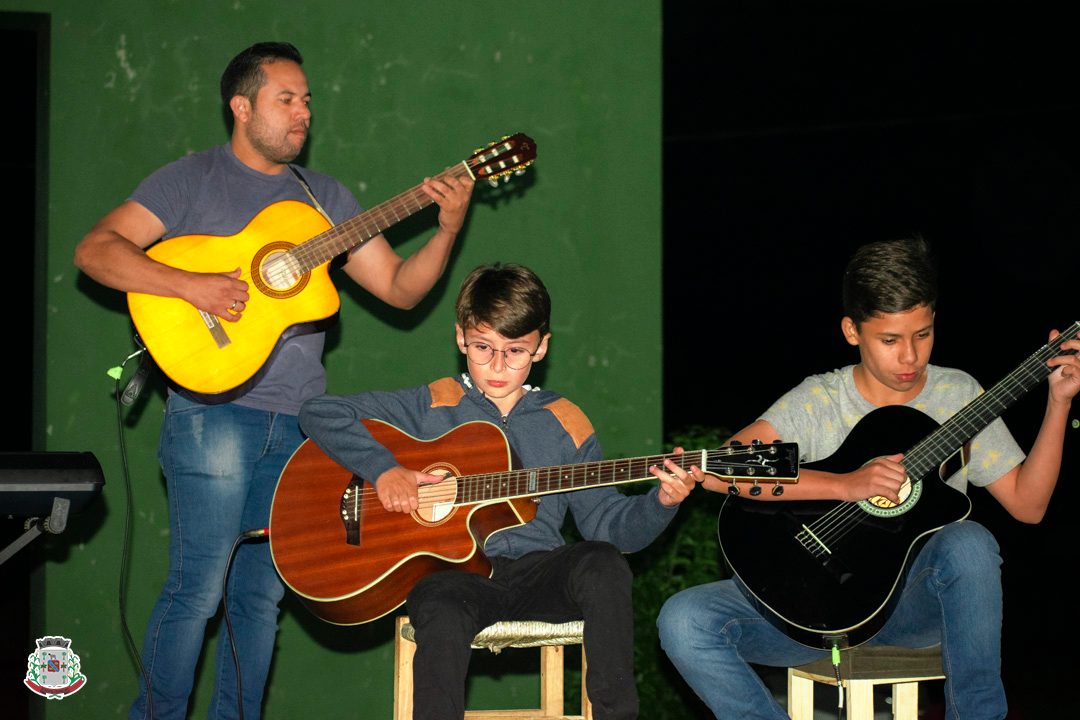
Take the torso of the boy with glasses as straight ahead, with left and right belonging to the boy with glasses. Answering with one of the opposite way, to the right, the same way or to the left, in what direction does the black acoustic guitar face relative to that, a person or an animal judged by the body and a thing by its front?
the same way

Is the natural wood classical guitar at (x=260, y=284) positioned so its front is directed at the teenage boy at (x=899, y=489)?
no

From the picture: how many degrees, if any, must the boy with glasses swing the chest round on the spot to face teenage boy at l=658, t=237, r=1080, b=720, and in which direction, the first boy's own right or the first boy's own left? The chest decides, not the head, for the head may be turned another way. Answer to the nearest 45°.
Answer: approximately 90° to the first boy's own left

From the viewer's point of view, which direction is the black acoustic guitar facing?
toward the camera

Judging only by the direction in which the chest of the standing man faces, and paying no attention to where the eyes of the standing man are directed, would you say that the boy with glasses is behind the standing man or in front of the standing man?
in front

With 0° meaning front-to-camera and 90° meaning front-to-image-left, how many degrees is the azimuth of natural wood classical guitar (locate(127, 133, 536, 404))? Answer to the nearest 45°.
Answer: approximately 0°

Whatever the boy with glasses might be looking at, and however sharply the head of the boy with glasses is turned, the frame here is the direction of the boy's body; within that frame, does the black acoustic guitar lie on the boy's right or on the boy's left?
on the boy's left

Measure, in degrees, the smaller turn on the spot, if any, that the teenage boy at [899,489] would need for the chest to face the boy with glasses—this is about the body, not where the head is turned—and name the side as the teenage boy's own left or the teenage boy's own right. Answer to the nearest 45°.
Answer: approximately 90° to the teenage boy's own right

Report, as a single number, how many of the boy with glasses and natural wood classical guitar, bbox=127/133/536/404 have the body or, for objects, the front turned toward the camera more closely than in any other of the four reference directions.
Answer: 2

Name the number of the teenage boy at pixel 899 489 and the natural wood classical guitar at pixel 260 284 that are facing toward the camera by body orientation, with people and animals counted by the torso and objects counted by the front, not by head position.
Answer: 2

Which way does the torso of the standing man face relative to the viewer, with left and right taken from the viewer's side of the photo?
facing the viewer and to the right of the viewer

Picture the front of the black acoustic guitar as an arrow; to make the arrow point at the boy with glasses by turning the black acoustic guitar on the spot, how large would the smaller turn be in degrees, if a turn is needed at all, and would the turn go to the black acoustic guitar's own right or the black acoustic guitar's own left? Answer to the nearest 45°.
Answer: approximately 90° to the black acoustic guitar's own right

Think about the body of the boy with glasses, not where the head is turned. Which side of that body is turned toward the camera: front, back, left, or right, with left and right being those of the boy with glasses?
front

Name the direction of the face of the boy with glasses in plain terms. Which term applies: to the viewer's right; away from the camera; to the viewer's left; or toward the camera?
toward the camera

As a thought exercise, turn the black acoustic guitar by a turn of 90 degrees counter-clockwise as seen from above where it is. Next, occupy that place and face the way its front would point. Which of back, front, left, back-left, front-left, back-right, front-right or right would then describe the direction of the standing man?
back

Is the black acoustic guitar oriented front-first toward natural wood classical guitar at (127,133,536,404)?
no

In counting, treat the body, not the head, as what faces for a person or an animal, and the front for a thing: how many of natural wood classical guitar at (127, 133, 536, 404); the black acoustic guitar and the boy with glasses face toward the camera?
3

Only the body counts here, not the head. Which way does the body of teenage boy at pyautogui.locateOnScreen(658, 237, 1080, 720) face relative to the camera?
toward the camera

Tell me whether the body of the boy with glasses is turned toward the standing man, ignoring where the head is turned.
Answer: no
